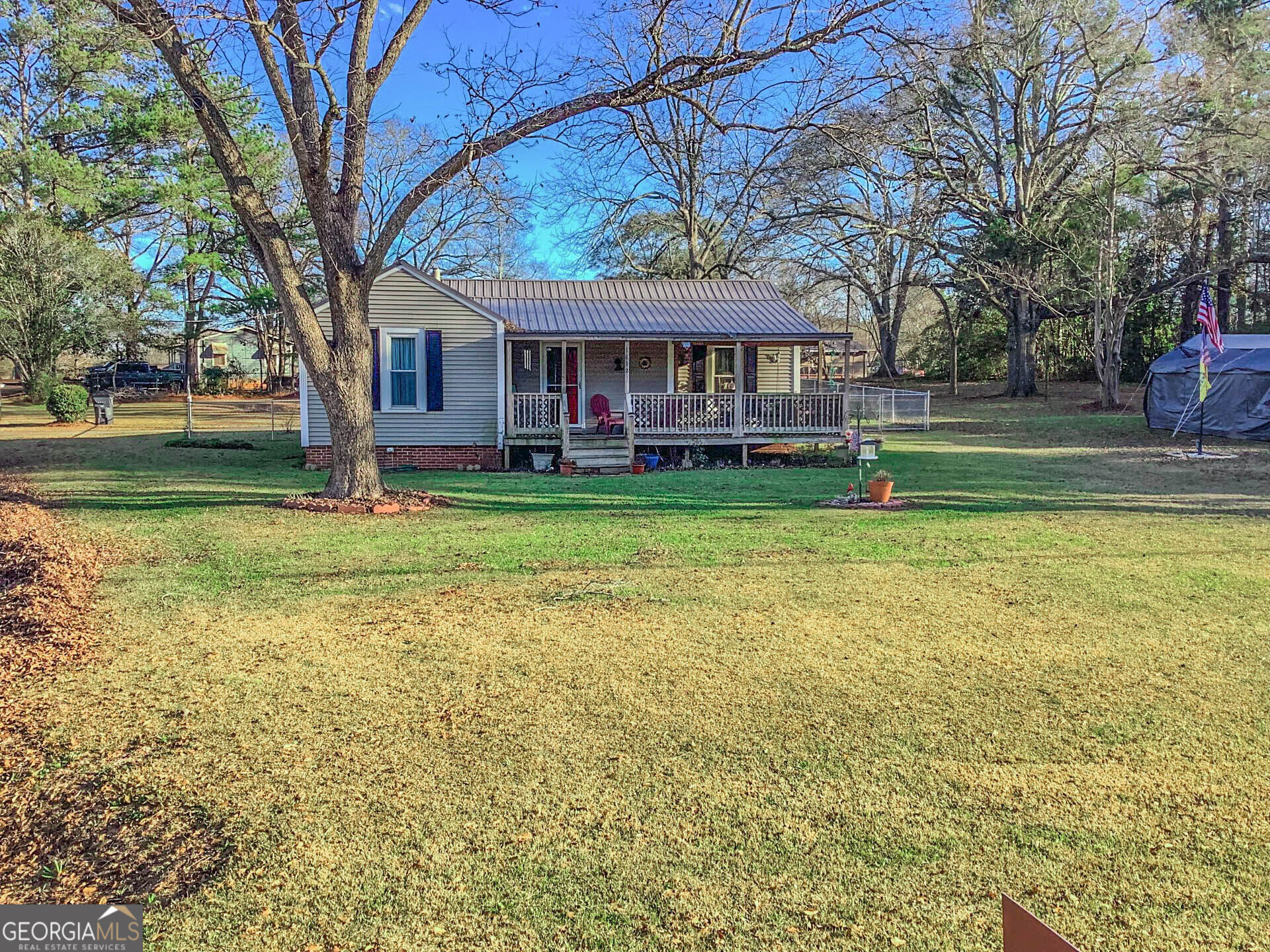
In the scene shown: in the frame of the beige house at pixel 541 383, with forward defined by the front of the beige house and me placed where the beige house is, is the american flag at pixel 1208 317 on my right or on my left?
on my left

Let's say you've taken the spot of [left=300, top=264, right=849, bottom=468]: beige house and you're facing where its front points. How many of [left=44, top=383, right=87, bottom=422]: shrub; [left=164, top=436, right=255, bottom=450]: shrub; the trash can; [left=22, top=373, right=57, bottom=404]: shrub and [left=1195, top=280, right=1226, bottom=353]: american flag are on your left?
1

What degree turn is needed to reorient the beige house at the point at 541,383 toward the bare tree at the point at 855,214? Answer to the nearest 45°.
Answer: approximately 135° to its left

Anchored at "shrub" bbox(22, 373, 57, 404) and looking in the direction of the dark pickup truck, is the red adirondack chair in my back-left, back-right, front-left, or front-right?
back-right

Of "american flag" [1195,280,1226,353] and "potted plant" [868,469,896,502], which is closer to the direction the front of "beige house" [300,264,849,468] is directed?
the potted plant

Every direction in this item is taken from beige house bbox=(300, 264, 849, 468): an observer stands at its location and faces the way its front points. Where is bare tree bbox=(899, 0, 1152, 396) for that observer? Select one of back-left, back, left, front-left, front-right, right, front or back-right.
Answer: back-left

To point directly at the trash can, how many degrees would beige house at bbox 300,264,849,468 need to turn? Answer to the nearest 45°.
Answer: approximately 135° to its right

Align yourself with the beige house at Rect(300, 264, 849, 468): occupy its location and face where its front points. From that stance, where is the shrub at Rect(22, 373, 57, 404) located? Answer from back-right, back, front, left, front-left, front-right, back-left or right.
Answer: back-right

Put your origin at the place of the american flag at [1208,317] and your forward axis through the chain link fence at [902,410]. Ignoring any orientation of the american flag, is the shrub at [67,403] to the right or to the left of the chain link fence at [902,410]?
left

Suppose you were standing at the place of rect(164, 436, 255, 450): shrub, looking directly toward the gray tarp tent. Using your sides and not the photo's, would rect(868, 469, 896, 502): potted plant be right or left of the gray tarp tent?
right

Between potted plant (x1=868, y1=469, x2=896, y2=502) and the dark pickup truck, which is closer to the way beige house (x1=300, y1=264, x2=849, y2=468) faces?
the potted plant

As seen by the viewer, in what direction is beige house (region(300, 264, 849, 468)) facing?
toward the camera
